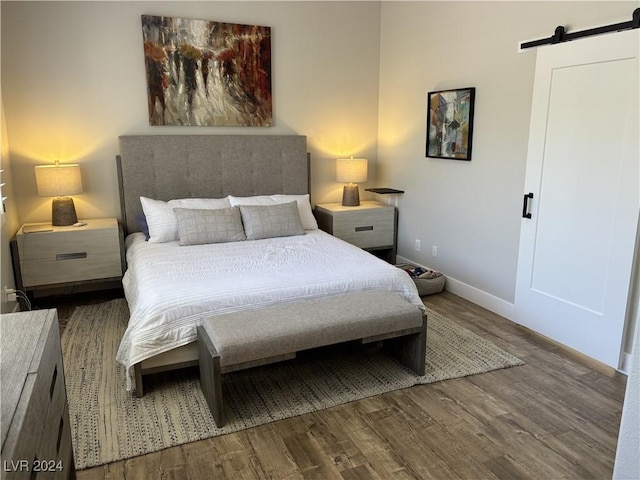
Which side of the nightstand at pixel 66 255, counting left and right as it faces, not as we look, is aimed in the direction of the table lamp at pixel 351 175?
left

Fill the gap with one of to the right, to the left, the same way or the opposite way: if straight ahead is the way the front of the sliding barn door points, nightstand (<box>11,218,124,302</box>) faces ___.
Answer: to the left

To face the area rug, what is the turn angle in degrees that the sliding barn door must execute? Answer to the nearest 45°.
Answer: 0° — it already faces it

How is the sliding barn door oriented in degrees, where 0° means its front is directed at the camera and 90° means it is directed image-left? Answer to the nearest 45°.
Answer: approximately 45°

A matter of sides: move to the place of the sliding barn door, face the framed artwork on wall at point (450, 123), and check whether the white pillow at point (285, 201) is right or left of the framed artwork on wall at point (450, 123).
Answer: left

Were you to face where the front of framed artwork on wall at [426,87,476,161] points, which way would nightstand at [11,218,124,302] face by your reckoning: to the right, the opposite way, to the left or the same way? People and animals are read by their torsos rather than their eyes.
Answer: to the left

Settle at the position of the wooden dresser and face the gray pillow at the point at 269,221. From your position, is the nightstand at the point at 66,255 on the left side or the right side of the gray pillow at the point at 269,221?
left
